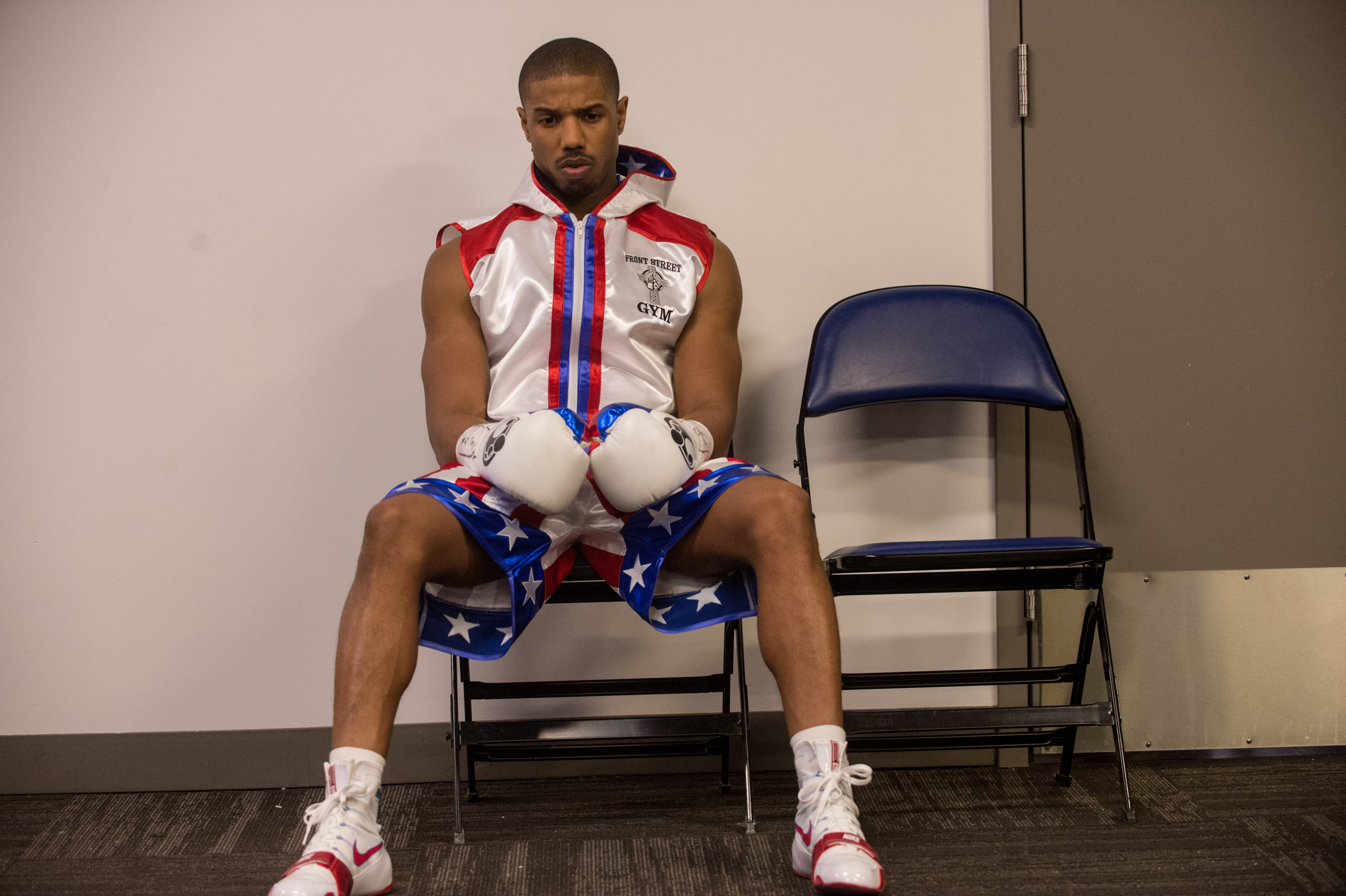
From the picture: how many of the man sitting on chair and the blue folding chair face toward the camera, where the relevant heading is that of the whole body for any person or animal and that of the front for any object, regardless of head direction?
2

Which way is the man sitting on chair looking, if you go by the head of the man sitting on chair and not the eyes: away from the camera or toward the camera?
toward the camera

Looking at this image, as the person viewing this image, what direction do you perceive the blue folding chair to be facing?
facing the viewer

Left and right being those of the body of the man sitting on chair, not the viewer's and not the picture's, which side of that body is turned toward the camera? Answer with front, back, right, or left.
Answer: front

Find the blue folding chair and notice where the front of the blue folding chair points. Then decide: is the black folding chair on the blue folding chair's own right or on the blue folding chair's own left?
on the blue folding chair's own right
